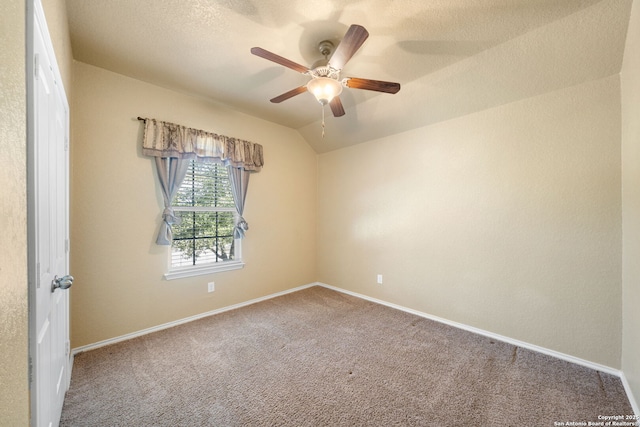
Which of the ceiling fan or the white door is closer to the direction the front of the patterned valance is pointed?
the ceiling fan

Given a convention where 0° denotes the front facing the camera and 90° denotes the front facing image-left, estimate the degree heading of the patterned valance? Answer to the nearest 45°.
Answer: approximately 315°

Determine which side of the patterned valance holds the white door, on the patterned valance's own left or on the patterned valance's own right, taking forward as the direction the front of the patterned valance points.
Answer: on the patterned valance's own right

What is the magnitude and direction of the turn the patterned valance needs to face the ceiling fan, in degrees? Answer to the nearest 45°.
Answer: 0° — it already faces it
